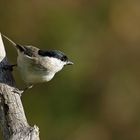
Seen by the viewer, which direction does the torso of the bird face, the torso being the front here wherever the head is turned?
to the viewer's right
